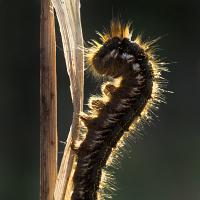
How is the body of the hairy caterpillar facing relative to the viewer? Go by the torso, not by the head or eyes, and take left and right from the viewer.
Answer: facing to the left of the viewer

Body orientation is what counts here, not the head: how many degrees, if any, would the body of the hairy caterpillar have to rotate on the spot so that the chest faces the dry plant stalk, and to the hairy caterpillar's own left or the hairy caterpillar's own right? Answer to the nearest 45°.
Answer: approximately 45° to the hairy caterpillar's own left
